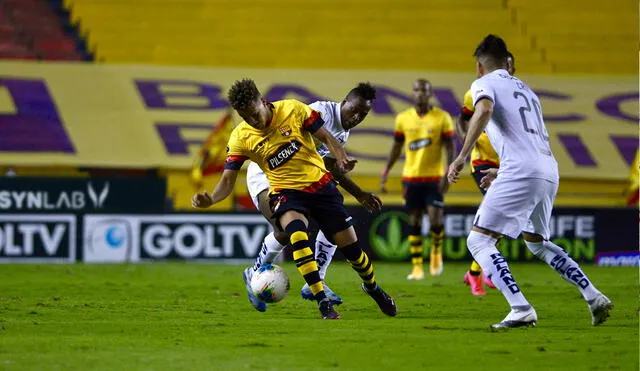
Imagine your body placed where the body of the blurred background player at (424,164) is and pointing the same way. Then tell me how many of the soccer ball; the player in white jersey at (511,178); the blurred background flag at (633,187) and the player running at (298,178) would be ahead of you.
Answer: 3

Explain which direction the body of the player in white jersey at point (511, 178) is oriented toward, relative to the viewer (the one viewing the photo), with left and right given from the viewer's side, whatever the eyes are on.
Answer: facing away from the viewer and to the left of the viewer

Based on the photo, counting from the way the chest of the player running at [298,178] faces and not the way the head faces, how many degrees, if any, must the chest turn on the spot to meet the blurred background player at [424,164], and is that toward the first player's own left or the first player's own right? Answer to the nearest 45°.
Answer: approximately 180°

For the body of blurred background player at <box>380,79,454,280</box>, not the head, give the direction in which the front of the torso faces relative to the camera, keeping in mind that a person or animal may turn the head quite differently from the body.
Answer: toward the camera

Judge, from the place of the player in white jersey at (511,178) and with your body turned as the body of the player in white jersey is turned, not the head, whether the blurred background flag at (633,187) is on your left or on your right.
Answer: on your right

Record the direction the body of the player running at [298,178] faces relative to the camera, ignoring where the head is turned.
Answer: toward the camera

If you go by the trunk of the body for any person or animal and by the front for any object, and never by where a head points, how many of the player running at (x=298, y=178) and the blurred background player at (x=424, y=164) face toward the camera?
2

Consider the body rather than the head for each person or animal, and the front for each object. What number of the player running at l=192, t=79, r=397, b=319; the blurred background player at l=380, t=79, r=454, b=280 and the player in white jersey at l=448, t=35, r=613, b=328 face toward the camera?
2

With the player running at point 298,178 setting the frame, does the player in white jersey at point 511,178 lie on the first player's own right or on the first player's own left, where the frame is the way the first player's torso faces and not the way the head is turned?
on the first player's own left

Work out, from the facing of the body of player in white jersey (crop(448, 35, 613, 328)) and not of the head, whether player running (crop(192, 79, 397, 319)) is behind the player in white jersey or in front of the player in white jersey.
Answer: in front
